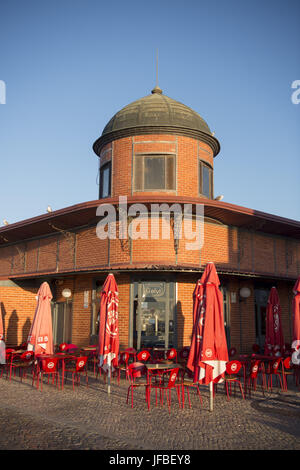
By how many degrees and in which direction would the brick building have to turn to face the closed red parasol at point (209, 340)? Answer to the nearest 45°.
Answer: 0° — it already faces it

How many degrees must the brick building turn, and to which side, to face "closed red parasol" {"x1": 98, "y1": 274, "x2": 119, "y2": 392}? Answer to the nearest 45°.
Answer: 0° — it already faces it

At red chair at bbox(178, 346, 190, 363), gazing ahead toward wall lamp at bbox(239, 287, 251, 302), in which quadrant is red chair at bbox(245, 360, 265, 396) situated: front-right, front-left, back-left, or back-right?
back-right

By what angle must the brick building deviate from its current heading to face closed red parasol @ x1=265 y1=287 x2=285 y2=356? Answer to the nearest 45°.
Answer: approximately 45° to its left

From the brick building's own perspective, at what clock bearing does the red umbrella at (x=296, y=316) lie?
The red umbrella is roughly at 11 o'clock from the brick building.

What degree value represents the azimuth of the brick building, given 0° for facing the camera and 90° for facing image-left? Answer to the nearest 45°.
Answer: approximately 0°
